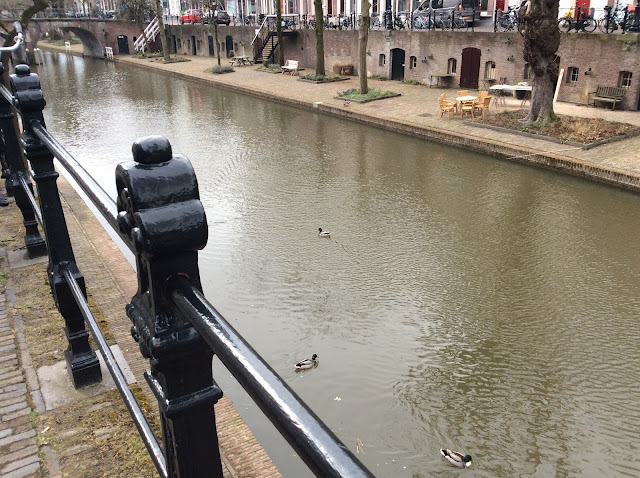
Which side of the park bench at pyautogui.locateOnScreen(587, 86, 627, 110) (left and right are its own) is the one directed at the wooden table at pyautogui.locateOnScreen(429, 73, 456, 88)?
right

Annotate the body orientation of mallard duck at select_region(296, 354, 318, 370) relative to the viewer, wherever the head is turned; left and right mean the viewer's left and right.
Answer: facing away from the viewer and to the right of the viewer

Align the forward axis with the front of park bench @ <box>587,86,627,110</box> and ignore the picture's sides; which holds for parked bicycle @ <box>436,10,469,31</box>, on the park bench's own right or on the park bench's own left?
on the park bench's own right

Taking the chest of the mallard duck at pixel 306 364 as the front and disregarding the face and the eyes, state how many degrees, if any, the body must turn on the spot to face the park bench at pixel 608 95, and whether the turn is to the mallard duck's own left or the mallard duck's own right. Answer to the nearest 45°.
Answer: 0° — it already faces it

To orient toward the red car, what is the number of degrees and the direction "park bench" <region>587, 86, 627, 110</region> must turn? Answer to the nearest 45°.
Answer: approximately 90° to its right

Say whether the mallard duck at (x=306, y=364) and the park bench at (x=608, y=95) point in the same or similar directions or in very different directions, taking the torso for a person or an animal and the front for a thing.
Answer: very different directions

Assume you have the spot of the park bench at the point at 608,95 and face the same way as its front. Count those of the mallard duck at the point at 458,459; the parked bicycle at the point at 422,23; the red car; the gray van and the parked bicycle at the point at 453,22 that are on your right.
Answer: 4

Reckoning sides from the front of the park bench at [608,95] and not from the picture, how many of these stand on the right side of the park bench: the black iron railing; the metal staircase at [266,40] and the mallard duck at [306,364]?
1

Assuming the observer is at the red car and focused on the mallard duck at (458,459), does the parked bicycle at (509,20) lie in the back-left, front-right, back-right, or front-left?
front-left

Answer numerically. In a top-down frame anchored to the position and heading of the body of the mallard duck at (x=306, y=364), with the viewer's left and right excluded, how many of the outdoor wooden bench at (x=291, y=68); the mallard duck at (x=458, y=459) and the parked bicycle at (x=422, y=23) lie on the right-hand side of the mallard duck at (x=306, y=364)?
1

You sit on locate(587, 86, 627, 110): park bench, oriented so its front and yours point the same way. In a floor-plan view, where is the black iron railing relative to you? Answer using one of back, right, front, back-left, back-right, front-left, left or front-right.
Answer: front-left

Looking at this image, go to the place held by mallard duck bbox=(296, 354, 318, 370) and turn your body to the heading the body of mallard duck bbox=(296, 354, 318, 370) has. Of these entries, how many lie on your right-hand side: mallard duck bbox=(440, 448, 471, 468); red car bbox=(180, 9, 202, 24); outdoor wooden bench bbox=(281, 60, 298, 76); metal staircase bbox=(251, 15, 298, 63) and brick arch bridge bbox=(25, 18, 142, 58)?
1

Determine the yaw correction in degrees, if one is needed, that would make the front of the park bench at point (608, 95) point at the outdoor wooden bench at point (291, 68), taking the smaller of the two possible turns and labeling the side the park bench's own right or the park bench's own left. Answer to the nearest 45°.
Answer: approximately 90° to the park bench's own right

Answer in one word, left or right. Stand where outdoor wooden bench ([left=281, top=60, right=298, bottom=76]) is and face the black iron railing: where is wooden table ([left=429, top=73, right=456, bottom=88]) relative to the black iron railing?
left

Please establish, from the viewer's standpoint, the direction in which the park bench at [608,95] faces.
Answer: facing the viewer and to the left of the viewer

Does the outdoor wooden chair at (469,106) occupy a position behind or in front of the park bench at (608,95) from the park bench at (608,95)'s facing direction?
in front

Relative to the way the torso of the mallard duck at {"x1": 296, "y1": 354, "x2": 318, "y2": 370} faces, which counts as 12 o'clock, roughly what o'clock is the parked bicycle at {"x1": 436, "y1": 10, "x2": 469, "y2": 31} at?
The parked bicycle is roughly at 11 o'clock from the mallard duck.

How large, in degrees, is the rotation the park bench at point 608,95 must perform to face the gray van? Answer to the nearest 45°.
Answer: approximately 90° to its right

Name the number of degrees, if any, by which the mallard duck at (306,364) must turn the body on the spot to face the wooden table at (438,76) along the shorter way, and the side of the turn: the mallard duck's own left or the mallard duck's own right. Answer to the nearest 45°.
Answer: approximately 45° to the mallard duck's own left

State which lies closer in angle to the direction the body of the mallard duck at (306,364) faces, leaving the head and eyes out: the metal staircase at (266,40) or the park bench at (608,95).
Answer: the park bench

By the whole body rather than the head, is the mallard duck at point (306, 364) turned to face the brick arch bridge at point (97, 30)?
no

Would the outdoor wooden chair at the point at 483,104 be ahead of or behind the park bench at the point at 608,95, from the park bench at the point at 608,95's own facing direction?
ahead

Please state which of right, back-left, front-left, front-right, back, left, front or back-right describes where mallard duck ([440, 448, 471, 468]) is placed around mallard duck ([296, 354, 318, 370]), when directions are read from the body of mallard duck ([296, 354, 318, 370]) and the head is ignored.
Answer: right
